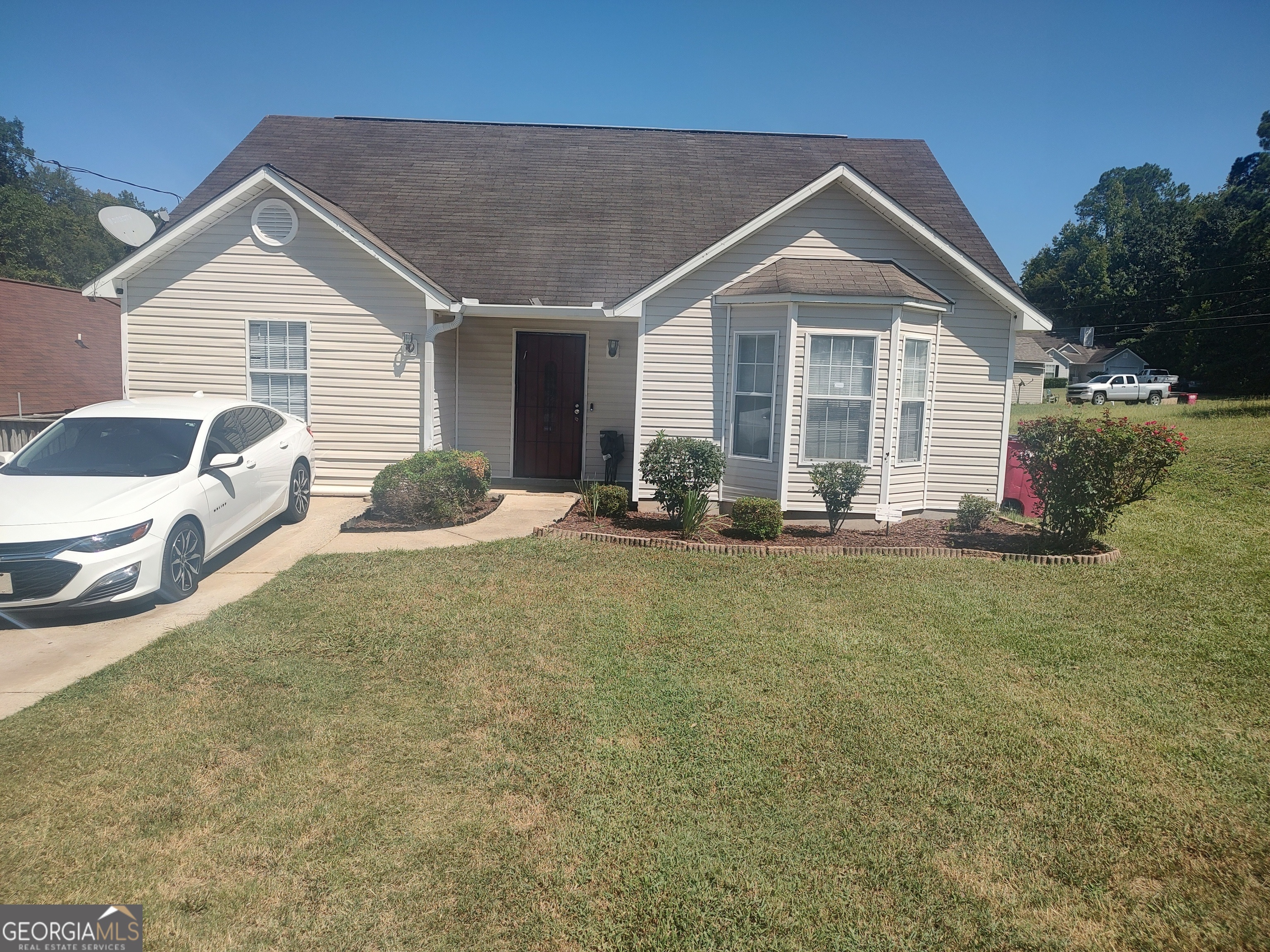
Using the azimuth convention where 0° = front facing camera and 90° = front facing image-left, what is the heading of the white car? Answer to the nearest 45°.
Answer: approximately 45°

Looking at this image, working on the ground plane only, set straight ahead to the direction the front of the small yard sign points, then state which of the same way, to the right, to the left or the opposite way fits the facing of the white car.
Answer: the same way

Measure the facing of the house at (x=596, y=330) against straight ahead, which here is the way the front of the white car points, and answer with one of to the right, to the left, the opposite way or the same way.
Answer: the same way

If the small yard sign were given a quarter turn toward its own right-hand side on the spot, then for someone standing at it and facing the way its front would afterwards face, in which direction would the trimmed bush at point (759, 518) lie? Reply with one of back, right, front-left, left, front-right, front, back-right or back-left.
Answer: front-left

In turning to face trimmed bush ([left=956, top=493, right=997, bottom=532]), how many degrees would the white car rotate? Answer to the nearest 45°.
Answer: approximately 135° to its left

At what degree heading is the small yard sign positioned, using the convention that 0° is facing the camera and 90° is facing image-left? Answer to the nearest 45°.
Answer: approximately 0°

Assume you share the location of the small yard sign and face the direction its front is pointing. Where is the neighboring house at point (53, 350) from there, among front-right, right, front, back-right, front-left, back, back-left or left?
right

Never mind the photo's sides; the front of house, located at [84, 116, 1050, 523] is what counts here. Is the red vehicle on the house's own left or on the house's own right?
on the house's own left

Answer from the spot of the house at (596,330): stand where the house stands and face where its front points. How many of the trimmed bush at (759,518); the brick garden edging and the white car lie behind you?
0

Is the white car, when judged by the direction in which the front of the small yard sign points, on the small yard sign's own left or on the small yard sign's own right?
on the small yard sign's own right

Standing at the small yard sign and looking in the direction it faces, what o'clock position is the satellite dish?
The satellite dish is roughly at 3 o'clock from the small yard sign.

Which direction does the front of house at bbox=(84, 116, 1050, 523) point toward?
toward the camera

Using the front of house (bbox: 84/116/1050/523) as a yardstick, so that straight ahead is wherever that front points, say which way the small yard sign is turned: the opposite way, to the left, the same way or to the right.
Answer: the same way

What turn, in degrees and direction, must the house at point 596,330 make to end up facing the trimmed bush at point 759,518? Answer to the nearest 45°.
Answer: approximately 45° to its left
